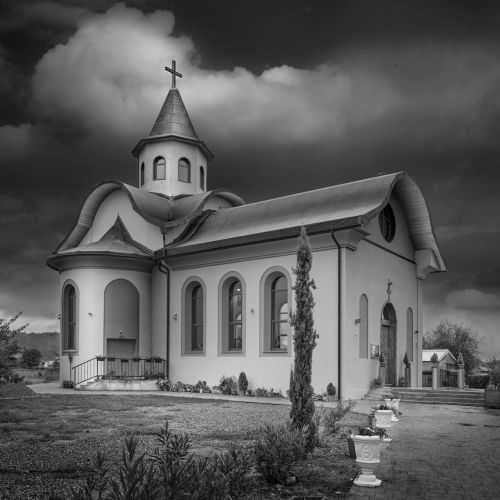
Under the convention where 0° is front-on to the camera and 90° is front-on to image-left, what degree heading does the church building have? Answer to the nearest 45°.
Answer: approximately 315°

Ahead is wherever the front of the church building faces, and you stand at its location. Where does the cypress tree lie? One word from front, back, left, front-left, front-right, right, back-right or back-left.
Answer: front-right

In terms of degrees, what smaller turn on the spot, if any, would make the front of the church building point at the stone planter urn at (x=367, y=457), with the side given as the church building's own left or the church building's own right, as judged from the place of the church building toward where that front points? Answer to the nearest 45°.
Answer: approximately 45° to the church building's own right

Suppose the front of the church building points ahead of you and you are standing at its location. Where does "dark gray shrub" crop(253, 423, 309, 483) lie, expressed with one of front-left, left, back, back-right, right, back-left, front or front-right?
front-right
